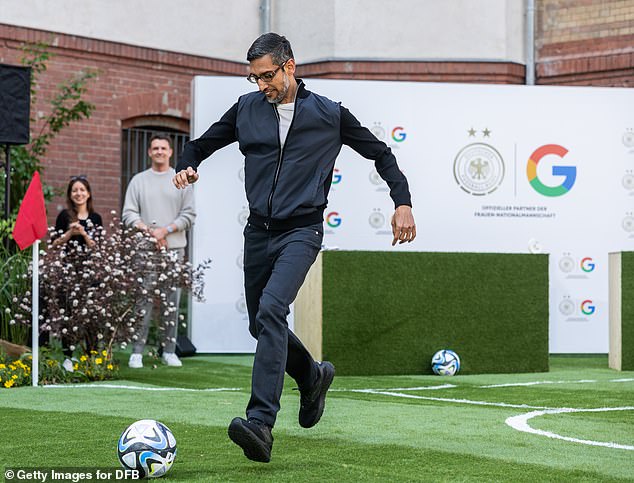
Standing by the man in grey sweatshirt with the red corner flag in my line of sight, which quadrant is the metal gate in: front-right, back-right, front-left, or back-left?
back-right

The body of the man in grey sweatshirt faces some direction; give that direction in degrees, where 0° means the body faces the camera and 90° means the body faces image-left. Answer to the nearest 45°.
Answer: approximately 0°

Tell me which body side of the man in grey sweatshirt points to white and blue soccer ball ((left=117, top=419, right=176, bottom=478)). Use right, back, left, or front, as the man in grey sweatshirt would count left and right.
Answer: front

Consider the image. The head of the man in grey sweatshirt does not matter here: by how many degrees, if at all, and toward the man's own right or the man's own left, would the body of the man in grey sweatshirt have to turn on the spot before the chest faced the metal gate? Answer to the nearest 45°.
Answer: approximately 180°

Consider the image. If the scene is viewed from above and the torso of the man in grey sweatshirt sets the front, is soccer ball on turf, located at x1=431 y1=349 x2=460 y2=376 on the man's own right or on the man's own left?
on the man's own left

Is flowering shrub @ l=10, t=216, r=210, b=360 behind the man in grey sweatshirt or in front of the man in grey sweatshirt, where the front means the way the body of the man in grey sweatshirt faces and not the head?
in front

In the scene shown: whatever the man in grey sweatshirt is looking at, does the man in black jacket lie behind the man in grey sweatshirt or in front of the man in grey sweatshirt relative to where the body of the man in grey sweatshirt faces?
in front

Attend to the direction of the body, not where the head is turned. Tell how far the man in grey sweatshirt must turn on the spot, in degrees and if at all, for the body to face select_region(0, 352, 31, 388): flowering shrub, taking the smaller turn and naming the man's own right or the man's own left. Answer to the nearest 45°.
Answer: approximately 45° to the man's own right
